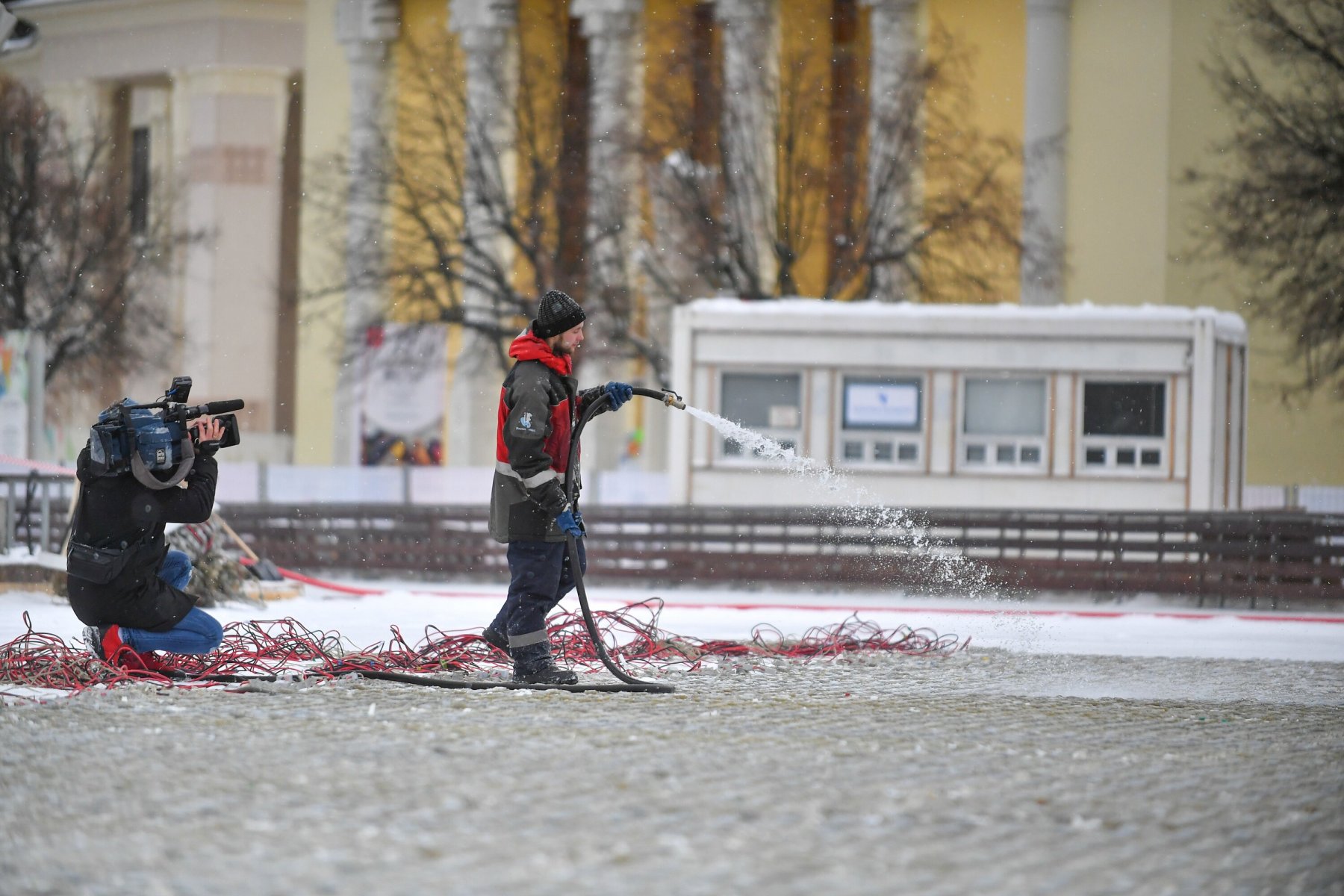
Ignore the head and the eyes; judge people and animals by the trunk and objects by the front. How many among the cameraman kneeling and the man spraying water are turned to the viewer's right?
2

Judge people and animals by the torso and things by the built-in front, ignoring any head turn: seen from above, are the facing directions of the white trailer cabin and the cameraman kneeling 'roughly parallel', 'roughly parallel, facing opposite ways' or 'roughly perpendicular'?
roughly perpendicular

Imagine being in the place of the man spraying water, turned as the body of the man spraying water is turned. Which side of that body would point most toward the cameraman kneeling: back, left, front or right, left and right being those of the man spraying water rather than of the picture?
back

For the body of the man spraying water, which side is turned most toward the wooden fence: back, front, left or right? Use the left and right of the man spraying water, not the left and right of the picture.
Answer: left

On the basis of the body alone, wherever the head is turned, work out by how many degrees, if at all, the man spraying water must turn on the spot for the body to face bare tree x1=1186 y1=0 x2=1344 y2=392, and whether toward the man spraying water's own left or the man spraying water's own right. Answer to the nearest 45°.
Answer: approximately 45° to the man spraying water's own left

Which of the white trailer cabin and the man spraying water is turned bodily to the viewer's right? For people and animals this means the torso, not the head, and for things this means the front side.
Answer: the man spraying water

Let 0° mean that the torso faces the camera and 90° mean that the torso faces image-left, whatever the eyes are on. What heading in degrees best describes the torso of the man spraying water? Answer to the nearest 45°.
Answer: approximately 270°

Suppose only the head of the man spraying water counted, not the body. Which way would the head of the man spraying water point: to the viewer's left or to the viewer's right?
to the viewer's right

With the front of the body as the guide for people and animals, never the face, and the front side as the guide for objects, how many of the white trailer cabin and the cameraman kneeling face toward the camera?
1

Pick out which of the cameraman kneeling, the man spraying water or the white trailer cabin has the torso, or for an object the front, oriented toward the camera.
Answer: the white trailer cabin

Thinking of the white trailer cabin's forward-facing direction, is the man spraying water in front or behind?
in front

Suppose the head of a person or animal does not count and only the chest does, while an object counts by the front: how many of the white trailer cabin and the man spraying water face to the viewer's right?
1

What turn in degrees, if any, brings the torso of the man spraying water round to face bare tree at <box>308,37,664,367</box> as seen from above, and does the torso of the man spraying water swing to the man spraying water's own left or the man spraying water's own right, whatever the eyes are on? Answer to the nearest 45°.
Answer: approximately 90° to the man spraying water's own left

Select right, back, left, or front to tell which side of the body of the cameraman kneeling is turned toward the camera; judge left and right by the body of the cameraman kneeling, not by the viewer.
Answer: right

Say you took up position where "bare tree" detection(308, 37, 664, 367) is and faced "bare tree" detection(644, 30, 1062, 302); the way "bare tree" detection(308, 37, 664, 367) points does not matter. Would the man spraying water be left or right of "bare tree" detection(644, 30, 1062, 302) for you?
right

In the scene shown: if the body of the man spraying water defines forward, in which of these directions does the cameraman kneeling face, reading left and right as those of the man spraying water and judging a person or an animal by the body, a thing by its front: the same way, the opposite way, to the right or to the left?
the same way

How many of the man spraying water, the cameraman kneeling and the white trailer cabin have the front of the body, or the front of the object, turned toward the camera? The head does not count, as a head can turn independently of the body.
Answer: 1

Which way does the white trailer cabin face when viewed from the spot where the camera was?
facing the viewer

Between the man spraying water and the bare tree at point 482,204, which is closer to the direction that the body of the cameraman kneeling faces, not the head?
the man spraying water
